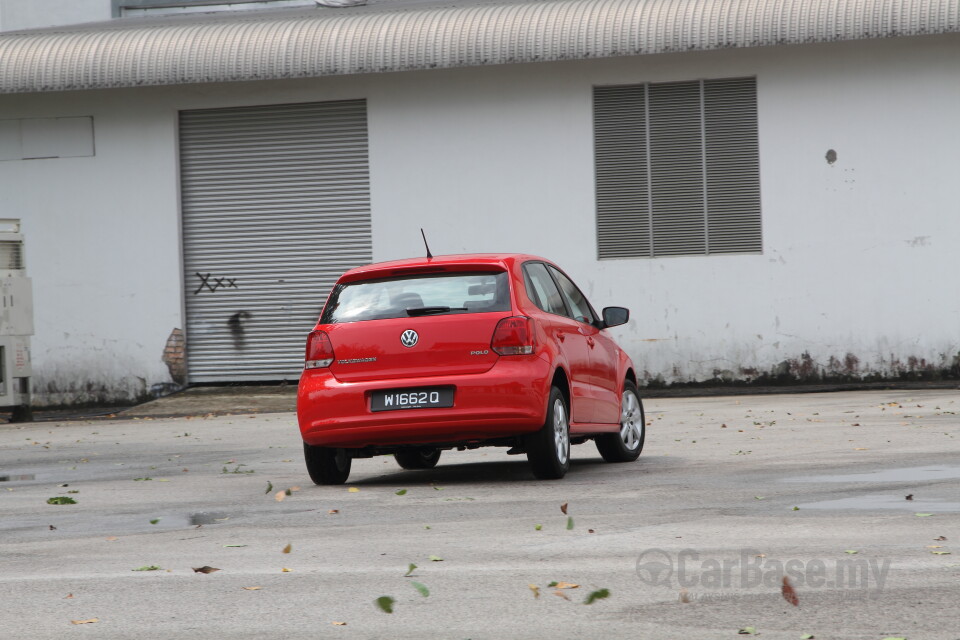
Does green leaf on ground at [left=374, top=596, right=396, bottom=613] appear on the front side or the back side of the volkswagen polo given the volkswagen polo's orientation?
on the back side

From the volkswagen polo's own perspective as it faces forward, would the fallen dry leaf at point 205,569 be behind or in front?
behind

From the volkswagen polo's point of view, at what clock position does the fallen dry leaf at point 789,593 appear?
The fallen dry leaf is roughly at 4 o'clock from the volkswagen polo.

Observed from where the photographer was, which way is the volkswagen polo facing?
facing away from the viewer and to the right of the viewer

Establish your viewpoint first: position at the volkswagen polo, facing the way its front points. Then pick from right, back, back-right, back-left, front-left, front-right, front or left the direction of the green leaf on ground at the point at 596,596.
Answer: back-right

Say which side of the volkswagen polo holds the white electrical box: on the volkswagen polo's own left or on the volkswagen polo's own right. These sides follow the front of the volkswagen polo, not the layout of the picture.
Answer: on the volkswagen polo's own left

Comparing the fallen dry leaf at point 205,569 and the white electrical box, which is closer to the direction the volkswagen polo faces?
the white electrical box
